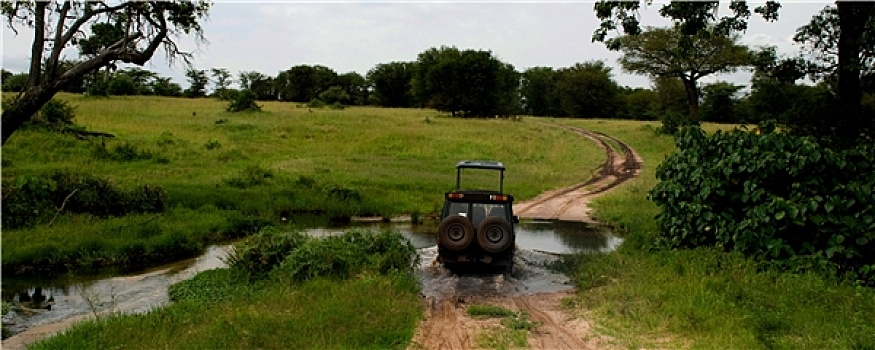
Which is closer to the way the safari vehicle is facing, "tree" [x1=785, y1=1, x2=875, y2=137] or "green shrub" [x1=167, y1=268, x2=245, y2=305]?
the tree

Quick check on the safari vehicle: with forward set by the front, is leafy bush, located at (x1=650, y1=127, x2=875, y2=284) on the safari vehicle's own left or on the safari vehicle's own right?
on the safari vehicle's own right

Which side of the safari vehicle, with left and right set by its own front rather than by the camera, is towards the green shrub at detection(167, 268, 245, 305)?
left

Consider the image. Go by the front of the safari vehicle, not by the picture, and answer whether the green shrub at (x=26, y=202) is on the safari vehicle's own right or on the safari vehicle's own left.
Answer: on the safari vehicle's own left

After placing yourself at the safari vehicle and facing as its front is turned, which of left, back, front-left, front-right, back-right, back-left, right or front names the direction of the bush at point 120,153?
front-left

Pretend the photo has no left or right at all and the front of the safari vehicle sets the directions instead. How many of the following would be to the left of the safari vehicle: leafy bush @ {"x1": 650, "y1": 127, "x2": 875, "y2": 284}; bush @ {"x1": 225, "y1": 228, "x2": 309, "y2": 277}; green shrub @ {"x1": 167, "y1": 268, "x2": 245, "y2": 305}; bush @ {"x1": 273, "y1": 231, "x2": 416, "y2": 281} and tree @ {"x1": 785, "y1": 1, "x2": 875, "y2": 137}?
3

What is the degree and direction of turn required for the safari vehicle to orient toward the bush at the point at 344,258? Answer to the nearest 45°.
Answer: approximately 90° to its left

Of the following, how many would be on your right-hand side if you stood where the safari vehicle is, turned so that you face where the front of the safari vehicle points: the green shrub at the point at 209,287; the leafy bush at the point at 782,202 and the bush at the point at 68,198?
1

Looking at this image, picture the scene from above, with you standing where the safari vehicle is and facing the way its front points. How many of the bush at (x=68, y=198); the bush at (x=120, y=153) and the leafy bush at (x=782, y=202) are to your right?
1

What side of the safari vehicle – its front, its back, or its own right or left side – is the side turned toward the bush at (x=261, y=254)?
left

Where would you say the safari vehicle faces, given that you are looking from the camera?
facing away from the viewer
